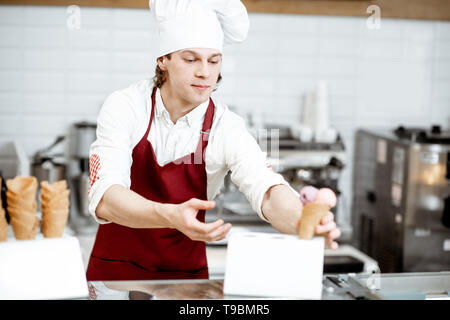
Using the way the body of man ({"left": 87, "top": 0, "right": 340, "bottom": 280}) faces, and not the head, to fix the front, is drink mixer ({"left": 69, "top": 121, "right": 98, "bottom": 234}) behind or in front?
behind

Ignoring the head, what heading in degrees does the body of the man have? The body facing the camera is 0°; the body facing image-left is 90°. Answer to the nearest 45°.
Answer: approximately 315°
